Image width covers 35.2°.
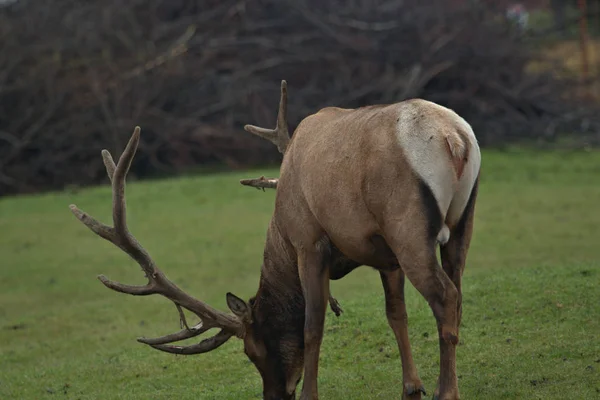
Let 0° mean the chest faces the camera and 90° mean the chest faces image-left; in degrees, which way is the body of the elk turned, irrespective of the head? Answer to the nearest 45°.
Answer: approximately 135°
